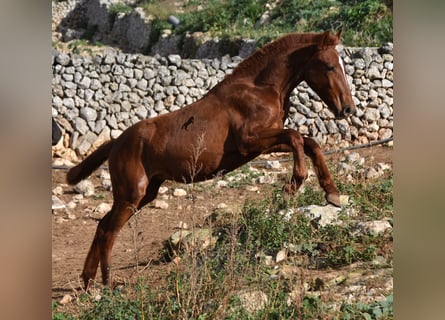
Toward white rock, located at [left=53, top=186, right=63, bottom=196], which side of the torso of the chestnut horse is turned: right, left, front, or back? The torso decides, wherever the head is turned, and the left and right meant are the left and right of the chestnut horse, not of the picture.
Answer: back

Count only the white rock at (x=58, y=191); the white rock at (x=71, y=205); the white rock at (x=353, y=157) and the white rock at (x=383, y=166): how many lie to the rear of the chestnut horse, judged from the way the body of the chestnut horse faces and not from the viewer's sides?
2

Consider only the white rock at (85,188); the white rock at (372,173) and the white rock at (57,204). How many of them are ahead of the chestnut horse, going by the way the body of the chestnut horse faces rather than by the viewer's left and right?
1

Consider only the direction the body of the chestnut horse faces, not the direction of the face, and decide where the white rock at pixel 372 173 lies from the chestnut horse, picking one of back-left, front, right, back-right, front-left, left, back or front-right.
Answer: front

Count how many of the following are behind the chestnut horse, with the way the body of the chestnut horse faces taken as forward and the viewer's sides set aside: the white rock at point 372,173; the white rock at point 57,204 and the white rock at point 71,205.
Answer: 2

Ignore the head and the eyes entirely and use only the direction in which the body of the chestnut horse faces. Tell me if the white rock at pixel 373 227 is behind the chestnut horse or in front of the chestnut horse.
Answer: in front

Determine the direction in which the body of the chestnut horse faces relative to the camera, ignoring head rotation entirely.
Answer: to the viewer's right

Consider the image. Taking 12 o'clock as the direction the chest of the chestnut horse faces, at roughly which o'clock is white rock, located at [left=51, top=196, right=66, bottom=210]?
The white rock is roughly at 6 o'clock from the chestnut horse.

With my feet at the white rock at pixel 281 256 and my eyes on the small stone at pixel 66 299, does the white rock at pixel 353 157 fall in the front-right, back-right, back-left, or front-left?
back-right

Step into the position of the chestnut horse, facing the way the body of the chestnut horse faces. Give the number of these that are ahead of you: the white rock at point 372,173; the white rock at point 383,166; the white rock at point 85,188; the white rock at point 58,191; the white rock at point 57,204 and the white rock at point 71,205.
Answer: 2
